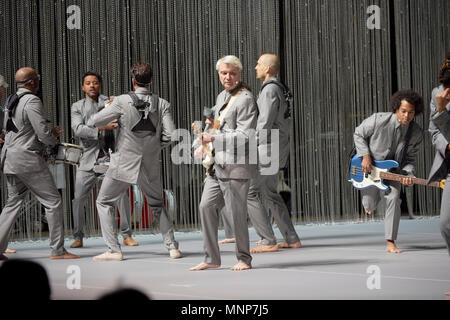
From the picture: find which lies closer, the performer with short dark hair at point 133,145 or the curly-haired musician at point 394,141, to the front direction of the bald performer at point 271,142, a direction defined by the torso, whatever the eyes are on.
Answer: the performer with short dark hair

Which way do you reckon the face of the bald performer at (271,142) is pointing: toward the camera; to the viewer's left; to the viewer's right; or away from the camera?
to the viewer's left

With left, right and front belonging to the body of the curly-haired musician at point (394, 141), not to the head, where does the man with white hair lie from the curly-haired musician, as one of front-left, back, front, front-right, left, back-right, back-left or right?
front-right

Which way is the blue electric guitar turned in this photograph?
toward the camera

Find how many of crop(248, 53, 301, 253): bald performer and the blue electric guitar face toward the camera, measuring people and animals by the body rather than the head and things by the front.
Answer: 1

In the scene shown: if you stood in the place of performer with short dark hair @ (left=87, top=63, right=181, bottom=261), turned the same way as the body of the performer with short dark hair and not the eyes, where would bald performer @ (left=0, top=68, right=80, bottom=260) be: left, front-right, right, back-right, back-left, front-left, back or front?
left

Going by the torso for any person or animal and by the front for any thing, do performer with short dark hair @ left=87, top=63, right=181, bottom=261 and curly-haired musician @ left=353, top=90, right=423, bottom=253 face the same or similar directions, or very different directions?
very different directions

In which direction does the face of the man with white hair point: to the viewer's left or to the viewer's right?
to the viewer's left

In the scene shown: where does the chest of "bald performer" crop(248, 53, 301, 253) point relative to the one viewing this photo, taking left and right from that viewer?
facing to the left of the viewer

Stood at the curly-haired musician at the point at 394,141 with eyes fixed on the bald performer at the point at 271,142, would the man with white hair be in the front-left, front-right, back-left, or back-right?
front-left

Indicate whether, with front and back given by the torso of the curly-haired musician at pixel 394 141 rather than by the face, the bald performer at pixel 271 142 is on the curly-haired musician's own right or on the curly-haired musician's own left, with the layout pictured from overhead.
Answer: on the curly-haired musician's own right

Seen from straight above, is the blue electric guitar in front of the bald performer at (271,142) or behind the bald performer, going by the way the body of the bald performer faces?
behind

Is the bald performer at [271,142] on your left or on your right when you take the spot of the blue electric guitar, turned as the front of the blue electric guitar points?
on your right

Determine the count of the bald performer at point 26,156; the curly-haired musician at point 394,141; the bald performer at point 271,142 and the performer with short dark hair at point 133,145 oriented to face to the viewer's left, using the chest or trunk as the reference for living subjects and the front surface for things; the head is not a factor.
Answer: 1

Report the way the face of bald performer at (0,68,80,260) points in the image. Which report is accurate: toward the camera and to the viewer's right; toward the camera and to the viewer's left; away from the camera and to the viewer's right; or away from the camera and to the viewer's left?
away from the camera and to the viewer's right

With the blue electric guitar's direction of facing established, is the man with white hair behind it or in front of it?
in front

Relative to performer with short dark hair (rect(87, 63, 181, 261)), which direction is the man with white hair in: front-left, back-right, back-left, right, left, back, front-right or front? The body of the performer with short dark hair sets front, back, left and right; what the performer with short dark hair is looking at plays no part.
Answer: back-right
